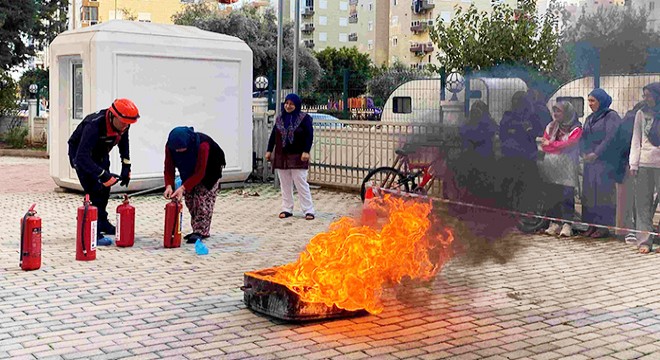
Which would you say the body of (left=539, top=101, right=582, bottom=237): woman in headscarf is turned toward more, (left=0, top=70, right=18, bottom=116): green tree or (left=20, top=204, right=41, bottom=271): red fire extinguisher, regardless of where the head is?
the red fire extinguisher

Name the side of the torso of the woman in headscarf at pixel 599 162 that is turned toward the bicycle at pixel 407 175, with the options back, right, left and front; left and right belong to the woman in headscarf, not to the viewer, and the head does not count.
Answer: right

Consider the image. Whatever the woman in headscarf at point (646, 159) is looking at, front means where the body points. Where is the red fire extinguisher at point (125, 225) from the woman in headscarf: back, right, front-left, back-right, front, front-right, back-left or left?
front-right

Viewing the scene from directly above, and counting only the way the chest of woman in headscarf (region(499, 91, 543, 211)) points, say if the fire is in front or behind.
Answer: in front
